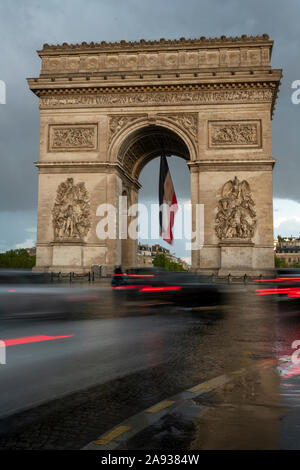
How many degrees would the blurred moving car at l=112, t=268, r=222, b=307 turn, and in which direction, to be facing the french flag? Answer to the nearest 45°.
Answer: approximately 45° to its left

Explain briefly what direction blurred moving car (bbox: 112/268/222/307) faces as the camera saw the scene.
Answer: facing away from the viewer and to the right of the viewer
